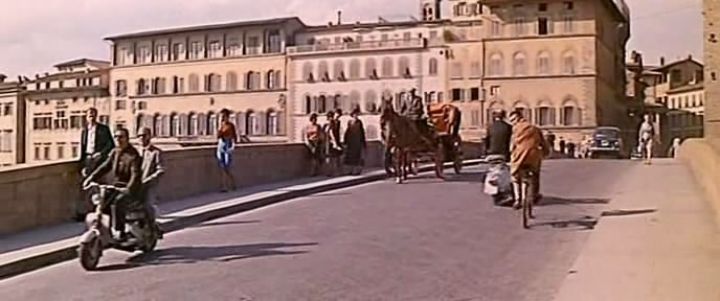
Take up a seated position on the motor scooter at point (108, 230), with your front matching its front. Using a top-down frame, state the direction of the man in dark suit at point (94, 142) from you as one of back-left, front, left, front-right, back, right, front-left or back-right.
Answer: back-right

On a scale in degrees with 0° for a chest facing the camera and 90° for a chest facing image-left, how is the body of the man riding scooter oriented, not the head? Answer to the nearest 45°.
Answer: approximately 45°

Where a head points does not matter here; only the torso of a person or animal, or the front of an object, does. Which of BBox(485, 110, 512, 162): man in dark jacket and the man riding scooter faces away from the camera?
the man in dark jacket

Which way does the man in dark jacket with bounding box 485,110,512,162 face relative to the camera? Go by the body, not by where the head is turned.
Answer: away from the camera

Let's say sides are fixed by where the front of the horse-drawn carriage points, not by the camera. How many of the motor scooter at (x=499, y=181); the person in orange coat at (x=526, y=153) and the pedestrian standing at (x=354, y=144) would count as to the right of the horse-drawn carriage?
1

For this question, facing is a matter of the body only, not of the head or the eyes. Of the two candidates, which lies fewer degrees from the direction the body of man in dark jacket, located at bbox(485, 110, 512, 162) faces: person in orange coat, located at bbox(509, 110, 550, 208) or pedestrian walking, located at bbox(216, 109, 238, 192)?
the pedestrian walking

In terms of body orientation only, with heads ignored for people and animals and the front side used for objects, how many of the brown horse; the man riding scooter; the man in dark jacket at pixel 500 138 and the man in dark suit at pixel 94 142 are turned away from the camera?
1

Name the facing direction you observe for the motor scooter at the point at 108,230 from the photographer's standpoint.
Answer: facing the viewer and to the left of the viewer

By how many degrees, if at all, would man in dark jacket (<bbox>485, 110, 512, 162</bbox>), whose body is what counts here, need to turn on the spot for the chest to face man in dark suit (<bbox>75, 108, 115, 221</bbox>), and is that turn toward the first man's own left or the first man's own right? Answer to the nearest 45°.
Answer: approximately 90° to the first man's own left

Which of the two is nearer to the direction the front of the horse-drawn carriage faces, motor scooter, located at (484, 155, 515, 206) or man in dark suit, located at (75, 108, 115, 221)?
the man in dark suit

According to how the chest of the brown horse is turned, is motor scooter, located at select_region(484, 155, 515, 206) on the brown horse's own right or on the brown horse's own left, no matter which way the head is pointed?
on the brown horse's own left

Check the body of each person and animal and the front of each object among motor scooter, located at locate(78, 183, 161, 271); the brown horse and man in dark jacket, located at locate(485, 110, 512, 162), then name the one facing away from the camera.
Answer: the man in dark jacket

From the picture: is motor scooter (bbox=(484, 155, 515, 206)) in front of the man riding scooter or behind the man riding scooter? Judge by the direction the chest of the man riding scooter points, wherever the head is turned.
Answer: behind
